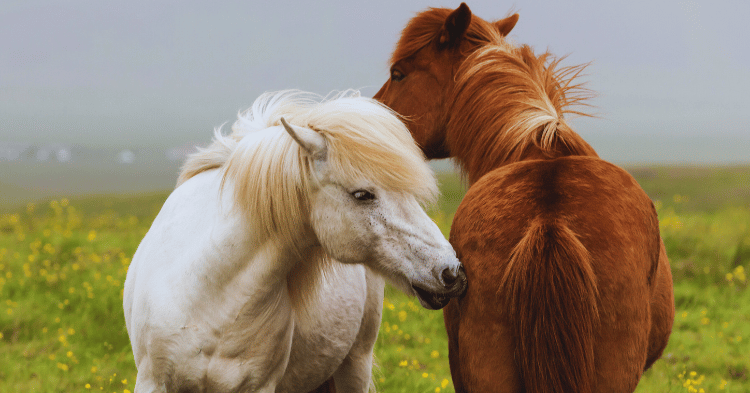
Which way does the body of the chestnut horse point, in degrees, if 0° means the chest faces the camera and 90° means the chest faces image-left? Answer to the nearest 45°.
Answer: approximately 180°

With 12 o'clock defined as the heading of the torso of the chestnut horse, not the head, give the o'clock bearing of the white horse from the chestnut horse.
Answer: The white horse is roughly at 9 o'clock from the chestnut horse.
